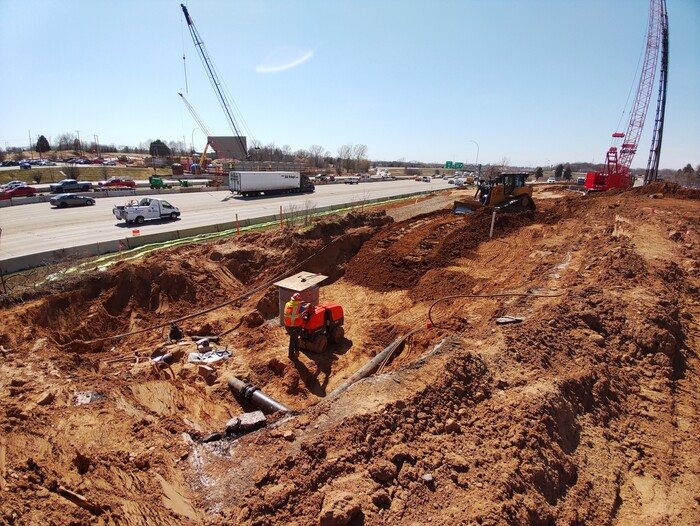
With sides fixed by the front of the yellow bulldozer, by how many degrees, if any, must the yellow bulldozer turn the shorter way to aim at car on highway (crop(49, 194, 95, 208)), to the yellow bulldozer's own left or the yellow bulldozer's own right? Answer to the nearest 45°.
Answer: approximately 45° to the yellow bulldozer's own right

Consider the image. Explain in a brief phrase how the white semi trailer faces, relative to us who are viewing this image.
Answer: facing away from the viewer and to the right of the viewer

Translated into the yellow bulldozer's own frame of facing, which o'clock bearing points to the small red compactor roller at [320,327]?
The small red compactor roller is roughly at 11 o'clock from the yellow bulldozer.

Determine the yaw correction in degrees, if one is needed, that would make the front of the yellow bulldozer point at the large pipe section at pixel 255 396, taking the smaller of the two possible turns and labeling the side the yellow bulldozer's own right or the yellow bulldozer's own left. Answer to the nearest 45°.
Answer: approximately 45° to the yellow bulldozer's own left

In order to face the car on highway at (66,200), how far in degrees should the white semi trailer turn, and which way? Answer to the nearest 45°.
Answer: approximately 180°

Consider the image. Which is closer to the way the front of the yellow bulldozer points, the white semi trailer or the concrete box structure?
the concrete box structure
